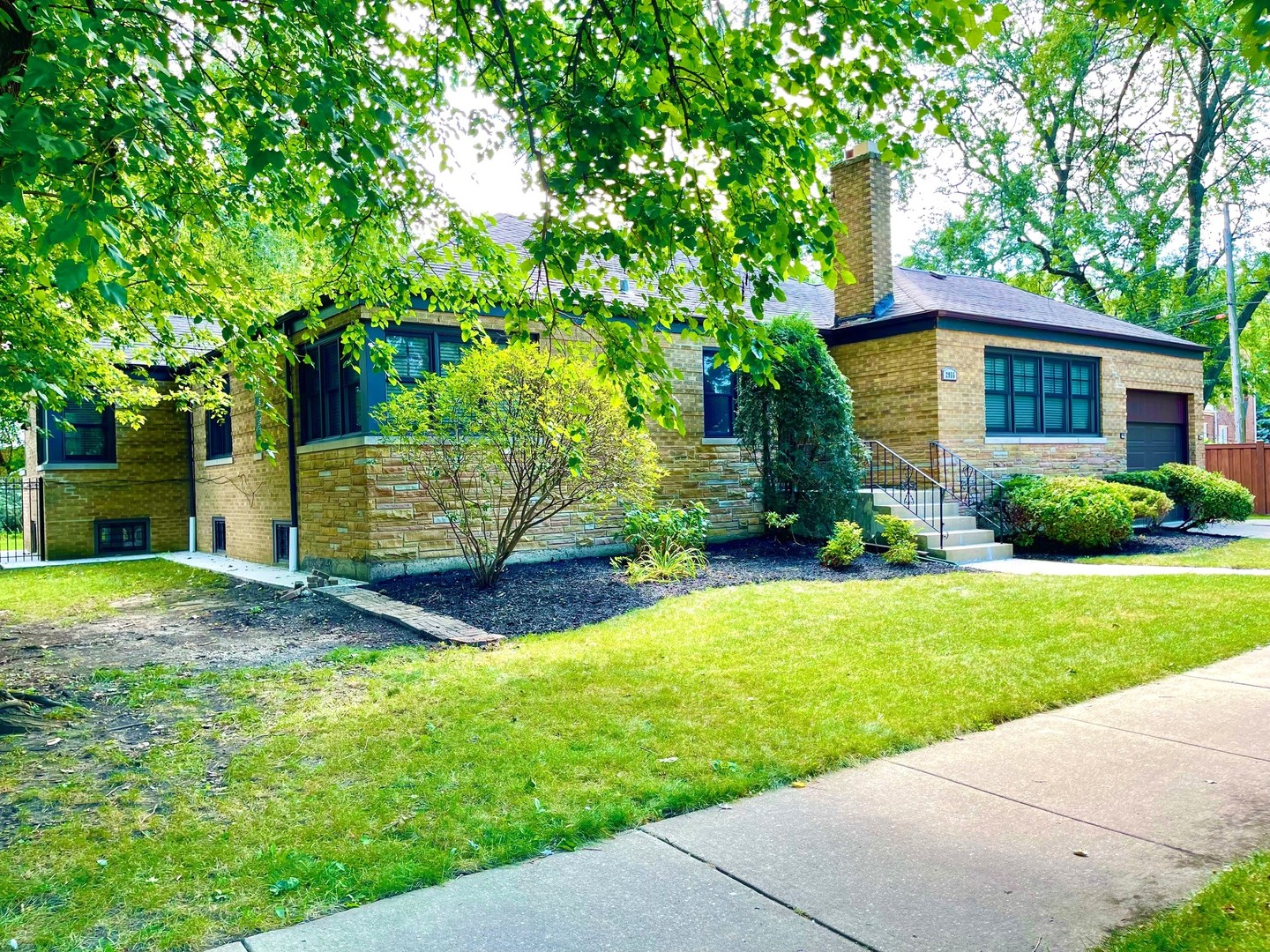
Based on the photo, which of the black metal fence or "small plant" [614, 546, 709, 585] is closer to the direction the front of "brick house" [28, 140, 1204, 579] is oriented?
the small plant

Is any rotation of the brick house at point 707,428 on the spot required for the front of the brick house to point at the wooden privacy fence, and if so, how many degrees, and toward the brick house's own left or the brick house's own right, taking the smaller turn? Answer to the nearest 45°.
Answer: approximately 90° to the brick house's own left

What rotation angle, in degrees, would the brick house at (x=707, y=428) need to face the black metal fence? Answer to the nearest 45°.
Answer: approximately 135° to its right

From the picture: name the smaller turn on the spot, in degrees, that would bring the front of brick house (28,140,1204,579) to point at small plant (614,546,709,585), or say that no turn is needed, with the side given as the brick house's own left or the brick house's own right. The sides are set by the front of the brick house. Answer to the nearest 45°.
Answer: approximately 45° to the brick house's own right

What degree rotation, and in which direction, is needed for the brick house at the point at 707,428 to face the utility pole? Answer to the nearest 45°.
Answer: approximately 90° to its left

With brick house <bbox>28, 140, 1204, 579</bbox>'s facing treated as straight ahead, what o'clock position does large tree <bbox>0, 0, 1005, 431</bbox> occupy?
The large tree is roughly at 2 o'clock from the brick house.

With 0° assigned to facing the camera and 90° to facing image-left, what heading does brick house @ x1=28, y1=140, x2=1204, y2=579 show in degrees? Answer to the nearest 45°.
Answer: approximately 315°
